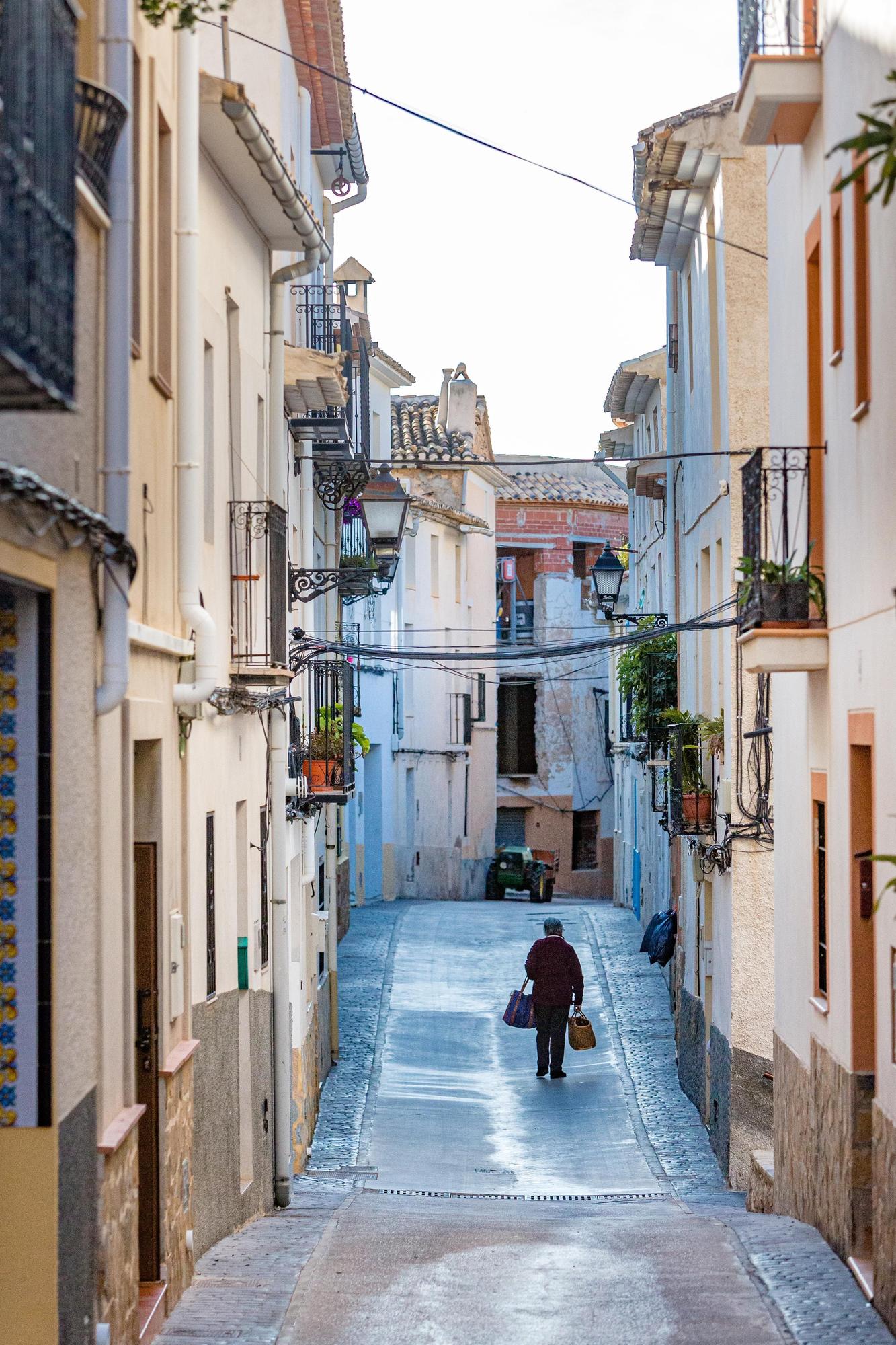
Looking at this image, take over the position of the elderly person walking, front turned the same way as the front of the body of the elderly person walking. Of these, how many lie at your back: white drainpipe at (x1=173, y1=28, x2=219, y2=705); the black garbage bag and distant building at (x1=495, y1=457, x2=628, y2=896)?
1

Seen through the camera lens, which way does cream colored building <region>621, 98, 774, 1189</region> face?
facing to the left of the viewer

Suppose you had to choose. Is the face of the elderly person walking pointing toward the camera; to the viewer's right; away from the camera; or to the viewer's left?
away from the camera

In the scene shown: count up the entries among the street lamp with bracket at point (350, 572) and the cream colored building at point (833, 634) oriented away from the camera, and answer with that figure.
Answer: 0

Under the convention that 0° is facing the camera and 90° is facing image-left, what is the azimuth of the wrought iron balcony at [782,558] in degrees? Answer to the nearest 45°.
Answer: approximately 90°

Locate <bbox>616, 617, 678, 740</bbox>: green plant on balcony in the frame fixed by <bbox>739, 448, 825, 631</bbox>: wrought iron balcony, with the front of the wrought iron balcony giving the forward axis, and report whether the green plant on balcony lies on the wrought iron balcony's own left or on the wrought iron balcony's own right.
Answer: on the wrought iron balcony's own right

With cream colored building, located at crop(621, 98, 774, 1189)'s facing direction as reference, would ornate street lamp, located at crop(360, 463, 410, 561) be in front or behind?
in front

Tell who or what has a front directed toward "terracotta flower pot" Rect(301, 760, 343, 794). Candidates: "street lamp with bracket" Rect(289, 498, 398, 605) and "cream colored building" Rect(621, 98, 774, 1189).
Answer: the cream colored building

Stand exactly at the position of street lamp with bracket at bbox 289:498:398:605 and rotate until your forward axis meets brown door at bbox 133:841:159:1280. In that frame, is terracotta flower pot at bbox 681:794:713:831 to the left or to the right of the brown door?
left

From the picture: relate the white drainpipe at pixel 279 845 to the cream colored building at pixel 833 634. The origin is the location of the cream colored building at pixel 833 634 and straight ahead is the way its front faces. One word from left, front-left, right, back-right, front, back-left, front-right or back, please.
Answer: front-right

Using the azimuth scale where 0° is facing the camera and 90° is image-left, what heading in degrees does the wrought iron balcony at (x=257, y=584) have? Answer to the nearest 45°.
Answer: approximately 270°

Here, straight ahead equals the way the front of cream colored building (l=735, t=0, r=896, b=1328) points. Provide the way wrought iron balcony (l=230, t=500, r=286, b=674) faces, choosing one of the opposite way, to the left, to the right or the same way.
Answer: the opposite way

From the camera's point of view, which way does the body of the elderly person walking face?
away from the camera

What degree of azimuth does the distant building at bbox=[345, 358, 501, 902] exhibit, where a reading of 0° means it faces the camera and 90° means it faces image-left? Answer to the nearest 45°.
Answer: approximately 315°

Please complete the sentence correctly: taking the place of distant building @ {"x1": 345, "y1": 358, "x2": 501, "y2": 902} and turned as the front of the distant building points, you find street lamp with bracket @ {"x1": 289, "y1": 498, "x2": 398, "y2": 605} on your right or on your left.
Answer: on your right

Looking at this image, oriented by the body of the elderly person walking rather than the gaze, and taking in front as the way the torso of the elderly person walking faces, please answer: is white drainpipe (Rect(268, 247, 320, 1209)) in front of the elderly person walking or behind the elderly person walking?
behind

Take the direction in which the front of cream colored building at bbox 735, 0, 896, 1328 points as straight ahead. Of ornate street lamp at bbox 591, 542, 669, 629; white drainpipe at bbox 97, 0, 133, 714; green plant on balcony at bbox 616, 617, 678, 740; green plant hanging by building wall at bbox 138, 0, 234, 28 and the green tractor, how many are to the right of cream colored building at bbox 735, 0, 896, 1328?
3

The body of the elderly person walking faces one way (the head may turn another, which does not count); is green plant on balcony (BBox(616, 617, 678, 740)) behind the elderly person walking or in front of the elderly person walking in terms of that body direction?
in front

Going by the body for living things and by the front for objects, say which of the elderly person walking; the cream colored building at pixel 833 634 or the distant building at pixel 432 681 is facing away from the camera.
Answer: the elderly person walking

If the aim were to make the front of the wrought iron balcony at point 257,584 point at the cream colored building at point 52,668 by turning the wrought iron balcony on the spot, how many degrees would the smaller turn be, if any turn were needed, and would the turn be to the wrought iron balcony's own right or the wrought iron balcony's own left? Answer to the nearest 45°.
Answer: approximately 90° to the wrought iron balcony's own right
